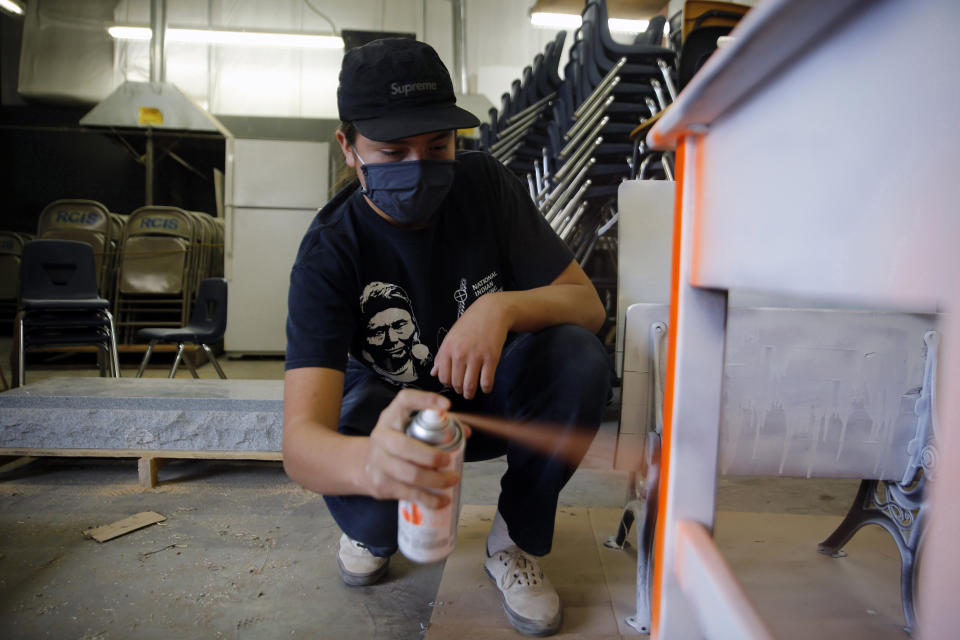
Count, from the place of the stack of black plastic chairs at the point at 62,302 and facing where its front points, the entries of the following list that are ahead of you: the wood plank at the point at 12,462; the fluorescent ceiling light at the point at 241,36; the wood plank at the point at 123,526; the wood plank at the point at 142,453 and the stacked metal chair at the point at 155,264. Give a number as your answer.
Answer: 3

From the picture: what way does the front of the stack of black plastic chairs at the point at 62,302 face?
toward the camera

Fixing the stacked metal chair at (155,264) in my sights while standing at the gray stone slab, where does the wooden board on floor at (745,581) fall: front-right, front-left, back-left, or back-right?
back-right

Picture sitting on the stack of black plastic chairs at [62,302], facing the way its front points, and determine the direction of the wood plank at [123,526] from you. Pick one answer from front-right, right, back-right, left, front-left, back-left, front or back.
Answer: front

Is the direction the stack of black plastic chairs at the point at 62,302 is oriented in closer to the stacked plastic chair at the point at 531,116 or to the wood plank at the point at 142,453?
the wood plank

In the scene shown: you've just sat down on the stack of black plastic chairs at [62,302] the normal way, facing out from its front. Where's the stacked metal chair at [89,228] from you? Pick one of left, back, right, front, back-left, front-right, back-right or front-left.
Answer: back

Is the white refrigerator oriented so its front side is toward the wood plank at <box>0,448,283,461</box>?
yes

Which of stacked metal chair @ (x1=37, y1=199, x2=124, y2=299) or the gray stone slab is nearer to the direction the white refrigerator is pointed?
the gray stone slab

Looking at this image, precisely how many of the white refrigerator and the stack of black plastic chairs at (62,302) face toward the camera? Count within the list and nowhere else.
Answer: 2

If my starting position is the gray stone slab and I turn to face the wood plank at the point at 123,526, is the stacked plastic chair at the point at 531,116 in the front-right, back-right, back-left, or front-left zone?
back-left

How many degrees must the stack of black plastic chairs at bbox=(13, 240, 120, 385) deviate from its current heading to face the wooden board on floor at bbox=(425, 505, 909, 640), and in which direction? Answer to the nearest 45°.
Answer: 0° — it already faces it

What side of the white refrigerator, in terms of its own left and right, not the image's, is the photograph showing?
front

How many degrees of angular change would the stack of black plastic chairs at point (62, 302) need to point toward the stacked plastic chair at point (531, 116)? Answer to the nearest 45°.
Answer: approximately 90° to its left

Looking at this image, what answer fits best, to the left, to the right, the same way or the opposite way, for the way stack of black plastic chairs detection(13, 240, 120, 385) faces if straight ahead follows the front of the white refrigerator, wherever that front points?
the same way
